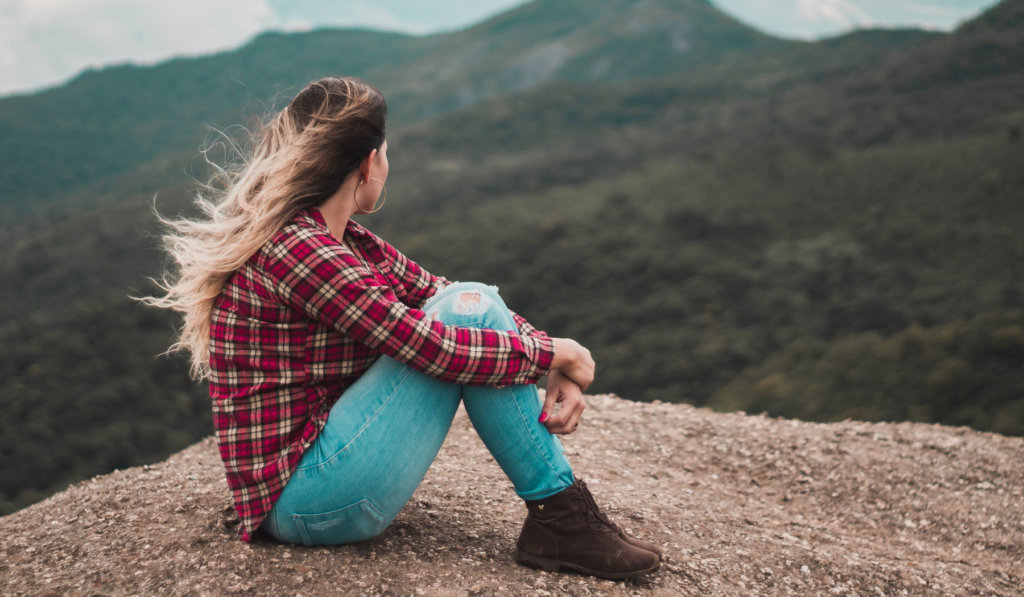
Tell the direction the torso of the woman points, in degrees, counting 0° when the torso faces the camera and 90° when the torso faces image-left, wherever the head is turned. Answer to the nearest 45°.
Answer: approximately 270°

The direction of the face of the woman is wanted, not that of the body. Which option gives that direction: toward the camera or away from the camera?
away from the camera
